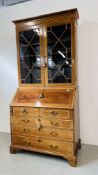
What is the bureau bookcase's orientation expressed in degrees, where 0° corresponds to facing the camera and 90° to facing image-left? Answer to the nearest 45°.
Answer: approximately 45°
